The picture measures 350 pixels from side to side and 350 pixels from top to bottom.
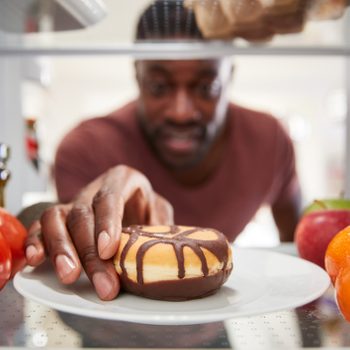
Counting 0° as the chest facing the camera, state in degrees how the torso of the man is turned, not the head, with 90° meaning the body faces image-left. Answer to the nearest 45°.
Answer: approximately 0°

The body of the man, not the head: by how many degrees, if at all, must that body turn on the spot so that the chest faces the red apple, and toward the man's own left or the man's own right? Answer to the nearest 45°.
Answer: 0° — they already face it

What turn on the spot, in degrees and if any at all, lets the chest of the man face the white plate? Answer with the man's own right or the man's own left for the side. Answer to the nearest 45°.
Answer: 0° — they already face it

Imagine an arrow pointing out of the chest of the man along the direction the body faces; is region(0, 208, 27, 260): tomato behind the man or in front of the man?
in front

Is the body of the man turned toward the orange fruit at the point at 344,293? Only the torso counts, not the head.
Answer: yes
